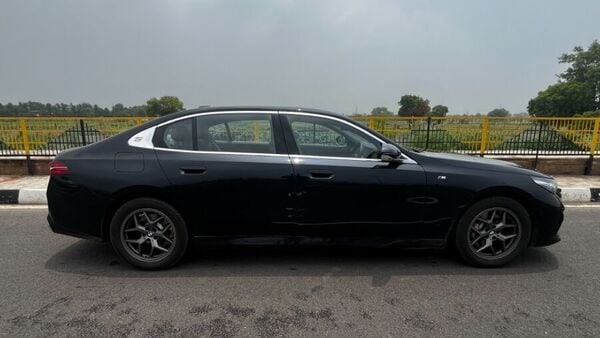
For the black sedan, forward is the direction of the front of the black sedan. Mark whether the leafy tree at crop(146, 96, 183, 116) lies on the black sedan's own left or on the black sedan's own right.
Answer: on the black sedan's own left

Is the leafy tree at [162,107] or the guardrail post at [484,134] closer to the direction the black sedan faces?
the guardrail post

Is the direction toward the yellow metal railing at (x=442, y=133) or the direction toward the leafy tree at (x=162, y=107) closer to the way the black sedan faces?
the yellow metal railing

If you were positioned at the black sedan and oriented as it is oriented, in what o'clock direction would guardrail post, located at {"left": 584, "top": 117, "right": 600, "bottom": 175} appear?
The guardrail post is roughly at 11 o'clock from the black sedan.

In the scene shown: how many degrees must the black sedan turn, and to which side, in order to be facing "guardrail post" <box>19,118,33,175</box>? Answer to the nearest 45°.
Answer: approximately 135° to its left

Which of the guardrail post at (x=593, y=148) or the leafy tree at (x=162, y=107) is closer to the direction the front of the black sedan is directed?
the guardrail post

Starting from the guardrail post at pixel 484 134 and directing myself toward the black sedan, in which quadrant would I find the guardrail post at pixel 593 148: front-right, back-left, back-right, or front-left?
back-left

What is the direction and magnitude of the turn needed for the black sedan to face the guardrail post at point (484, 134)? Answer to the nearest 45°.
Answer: approximately 45° to its left

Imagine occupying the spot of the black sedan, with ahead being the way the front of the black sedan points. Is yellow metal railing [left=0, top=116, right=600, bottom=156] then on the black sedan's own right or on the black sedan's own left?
on the black sedan's own left

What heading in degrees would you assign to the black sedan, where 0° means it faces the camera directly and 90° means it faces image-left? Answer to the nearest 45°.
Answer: approximately 270°
